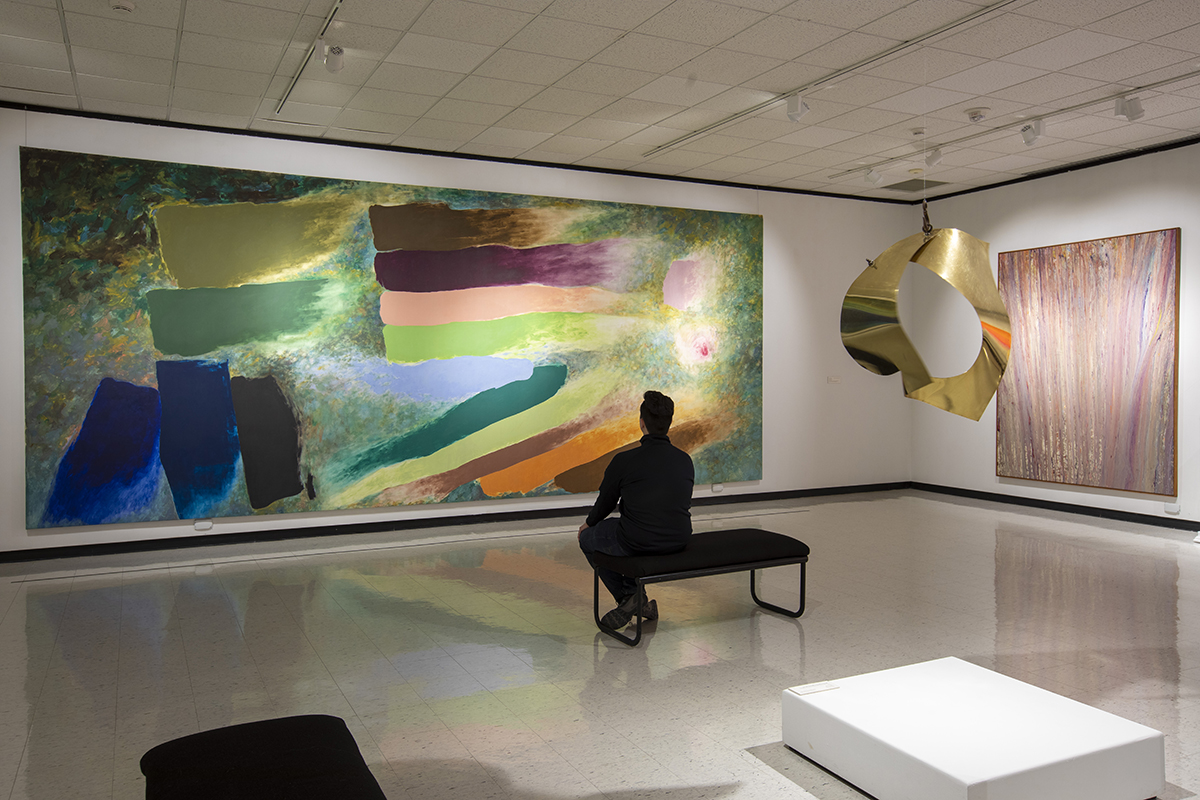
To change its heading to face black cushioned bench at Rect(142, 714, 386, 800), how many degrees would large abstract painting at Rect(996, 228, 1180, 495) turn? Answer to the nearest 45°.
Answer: approximately 45° to its left

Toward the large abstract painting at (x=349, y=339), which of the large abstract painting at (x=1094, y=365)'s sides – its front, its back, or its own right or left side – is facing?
front

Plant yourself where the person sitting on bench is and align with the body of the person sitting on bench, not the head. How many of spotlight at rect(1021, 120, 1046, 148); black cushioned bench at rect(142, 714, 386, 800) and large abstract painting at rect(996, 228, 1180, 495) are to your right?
2

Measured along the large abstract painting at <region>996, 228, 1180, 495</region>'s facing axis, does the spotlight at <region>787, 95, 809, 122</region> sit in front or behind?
in front

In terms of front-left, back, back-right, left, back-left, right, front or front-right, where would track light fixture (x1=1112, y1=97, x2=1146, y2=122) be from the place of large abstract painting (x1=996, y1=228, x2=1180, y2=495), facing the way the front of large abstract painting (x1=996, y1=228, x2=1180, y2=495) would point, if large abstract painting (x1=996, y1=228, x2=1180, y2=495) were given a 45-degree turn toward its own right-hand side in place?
left

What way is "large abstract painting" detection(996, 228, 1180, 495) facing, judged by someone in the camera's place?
facing the viewer and to the left of the viewer

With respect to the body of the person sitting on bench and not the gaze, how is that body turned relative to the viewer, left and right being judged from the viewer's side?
facing away from the viewer and to the left of the viewer

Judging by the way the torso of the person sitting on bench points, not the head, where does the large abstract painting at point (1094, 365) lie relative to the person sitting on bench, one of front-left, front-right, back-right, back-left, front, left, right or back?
right

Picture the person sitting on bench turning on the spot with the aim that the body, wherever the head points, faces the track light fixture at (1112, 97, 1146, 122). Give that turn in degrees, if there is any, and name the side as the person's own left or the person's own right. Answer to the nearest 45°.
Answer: approximately 90° to the person's own right

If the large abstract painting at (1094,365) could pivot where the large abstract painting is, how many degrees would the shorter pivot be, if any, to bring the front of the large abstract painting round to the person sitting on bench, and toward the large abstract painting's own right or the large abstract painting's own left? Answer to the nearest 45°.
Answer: approximately 45° to the large abstract painting's own left

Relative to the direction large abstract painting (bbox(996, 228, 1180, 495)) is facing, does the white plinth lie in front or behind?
in front

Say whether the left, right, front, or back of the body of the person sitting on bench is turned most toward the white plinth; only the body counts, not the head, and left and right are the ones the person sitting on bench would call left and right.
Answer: back

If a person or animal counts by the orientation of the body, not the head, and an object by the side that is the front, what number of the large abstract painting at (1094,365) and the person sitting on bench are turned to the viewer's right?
0
